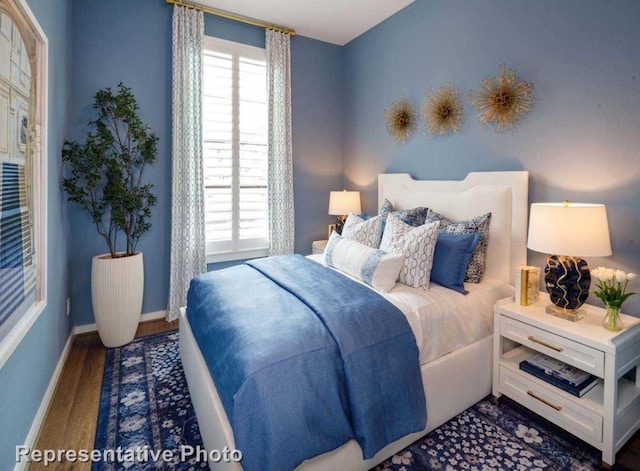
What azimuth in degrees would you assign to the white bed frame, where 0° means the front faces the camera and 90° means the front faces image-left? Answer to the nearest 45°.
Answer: approximately 45°

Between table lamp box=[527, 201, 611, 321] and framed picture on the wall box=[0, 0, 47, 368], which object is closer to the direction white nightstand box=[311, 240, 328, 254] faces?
the framed picture on the wall

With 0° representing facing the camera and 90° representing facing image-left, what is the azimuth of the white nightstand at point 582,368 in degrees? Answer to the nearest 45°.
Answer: approximately 45°
